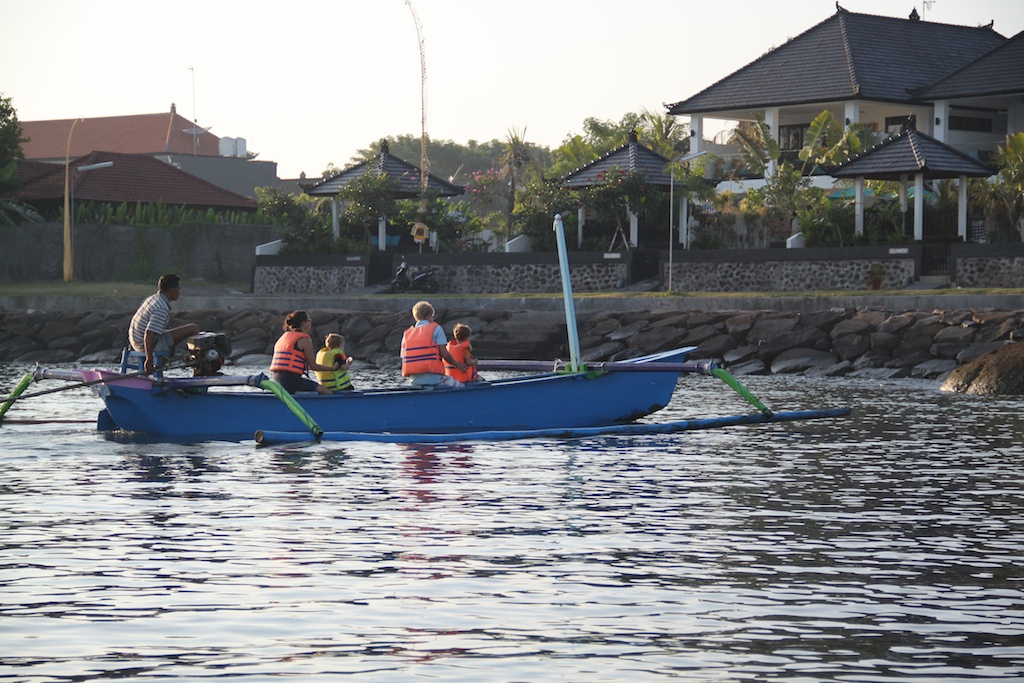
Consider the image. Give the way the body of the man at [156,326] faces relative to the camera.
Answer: to the viewer's right

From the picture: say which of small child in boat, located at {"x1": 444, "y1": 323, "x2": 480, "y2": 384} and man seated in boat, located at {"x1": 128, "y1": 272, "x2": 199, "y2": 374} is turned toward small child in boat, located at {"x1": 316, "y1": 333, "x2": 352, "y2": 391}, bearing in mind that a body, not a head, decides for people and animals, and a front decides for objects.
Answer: the man seated in boat

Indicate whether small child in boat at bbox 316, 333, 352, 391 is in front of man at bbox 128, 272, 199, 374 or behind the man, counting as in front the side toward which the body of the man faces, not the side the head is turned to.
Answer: in front

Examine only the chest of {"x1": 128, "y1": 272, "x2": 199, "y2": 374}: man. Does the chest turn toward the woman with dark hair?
yes

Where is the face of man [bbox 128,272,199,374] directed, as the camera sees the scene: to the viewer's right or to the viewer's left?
to the viewer's right

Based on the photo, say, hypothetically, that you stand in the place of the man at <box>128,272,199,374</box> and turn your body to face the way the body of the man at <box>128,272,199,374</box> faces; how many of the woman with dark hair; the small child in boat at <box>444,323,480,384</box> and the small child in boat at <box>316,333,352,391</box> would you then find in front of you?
3

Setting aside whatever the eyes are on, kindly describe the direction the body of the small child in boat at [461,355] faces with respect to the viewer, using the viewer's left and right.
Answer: facing away from the viewer and to the right of the viewer

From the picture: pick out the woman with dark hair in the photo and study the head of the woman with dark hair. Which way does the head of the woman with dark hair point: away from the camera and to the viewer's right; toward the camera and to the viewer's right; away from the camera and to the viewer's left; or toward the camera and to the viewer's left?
away from the camera and to the viewer's right

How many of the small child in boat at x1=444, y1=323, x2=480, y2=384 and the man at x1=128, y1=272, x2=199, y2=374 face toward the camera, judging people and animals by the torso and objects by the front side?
0

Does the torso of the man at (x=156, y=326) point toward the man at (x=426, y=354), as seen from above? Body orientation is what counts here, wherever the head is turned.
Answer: yes

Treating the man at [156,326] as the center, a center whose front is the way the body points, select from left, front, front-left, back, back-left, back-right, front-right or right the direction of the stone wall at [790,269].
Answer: front-left
